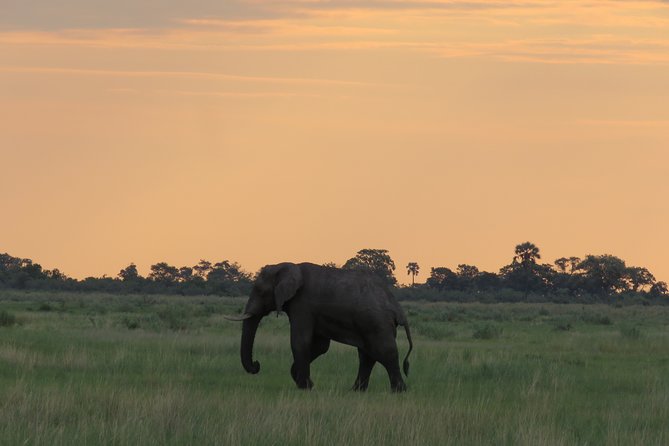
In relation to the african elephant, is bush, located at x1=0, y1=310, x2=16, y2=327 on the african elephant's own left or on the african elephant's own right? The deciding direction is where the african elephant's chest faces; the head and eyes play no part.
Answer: on the african elephant's own right

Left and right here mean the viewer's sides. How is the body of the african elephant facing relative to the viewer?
facing to the left of the viewer
